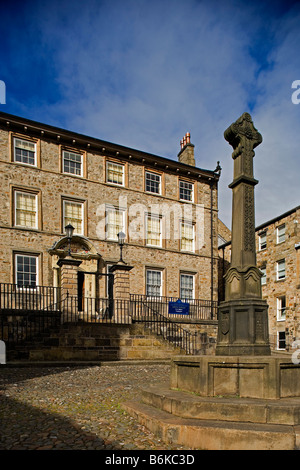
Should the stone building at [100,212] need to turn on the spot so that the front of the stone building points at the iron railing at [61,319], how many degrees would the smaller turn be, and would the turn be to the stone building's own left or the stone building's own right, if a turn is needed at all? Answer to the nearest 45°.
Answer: approximately 45° to the stone building's own right

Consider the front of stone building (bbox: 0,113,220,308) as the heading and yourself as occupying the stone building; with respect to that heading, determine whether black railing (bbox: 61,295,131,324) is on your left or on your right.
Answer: on your right

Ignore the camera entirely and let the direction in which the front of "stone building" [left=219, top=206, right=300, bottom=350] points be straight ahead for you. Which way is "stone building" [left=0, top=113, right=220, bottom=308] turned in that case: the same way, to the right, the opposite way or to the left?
to the left

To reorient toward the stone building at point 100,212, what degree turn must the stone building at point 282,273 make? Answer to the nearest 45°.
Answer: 0° — it already faces it
